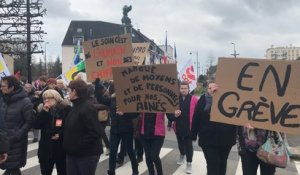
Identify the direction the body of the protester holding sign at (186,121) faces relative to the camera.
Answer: toward the camera

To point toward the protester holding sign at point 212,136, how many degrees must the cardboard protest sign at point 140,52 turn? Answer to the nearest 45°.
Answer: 0° — it already faces them

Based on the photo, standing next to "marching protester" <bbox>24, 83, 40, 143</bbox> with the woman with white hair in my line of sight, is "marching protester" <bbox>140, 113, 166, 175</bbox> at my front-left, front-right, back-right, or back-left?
front-left

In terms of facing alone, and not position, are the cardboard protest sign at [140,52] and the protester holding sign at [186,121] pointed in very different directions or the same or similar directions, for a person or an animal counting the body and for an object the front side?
same or similar directions

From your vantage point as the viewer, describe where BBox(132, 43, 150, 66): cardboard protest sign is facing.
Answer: facing the viewer

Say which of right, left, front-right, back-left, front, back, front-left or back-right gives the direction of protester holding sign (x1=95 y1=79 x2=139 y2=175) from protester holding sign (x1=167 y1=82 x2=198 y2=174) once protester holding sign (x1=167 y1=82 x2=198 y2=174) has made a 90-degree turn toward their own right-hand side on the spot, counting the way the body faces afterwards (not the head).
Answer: front-left

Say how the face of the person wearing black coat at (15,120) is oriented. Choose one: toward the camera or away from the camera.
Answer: toward the camera

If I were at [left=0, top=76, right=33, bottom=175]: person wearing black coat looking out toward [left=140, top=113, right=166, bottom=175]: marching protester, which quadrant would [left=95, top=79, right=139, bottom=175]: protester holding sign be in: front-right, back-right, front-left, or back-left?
front-left

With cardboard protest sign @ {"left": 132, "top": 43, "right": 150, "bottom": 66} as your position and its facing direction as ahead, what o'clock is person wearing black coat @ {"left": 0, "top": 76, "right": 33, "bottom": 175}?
The person wearing black coat is roughly at 1 o'clock from the cardboard protest sign.

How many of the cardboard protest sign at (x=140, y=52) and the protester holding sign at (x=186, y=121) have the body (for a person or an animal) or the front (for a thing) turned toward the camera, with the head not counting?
2
